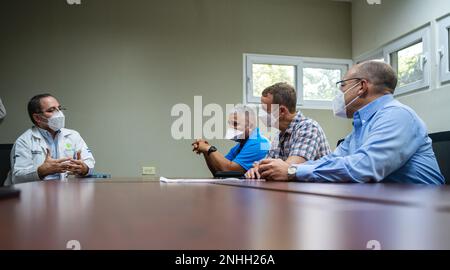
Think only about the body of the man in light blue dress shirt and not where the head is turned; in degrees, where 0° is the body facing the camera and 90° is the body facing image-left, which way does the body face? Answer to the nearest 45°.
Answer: approximately 90°

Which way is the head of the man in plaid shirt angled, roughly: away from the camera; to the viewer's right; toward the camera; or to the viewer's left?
to the viewer's left

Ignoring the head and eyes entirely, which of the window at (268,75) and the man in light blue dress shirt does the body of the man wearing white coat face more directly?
the man in light blue dress shirt

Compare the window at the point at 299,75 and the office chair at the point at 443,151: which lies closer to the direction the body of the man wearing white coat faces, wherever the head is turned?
the office chair

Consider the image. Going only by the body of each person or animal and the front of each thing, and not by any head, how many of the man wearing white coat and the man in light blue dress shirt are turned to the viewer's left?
1

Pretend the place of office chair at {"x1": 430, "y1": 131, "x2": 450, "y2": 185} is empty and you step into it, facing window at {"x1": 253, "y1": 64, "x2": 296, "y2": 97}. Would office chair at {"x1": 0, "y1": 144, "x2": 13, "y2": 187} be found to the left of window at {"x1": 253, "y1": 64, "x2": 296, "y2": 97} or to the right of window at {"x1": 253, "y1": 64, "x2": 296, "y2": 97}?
left

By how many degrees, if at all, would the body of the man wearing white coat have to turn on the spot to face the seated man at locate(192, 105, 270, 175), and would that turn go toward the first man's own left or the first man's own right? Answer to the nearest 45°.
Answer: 0° — they already face them

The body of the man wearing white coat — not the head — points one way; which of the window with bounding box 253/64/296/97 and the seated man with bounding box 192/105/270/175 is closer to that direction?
the seated man

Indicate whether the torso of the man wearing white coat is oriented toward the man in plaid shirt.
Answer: yes

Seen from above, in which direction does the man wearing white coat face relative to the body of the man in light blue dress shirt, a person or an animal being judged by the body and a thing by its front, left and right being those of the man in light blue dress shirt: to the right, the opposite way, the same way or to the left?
the opposite way

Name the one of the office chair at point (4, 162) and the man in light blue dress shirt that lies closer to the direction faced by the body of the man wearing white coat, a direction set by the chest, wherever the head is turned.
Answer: the man in light blue dress shirt

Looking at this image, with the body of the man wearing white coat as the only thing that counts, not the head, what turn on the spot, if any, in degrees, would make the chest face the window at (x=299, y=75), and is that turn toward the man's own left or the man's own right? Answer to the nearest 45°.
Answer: approximately 45° to the man's own left
